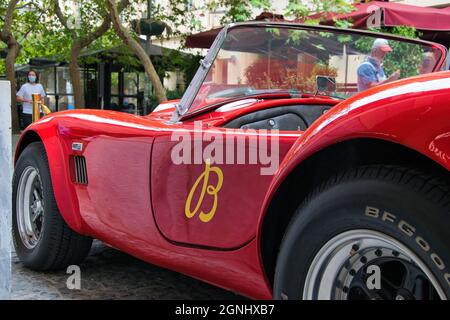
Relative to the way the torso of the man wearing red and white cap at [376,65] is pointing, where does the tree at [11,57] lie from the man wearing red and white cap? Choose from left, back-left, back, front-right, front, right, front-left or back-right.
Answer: back-left

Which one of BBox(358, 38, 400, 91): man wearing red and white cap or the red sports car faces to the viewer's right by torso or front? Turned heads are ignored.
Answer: the man wearing red and white cap

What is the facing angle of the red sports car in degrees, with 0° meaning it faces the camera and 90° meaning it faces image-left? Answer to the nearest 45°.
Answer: approximately 135°

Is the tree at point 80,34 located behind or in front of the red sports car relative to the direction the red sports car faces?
in front

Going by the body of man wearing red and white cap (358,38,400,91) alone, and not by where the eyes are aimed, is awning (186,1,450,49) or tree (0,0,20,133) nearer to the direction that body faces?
the awning

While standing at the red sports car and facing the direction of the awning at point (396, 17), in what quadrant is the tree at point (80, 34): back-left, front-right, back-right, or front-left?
front-left

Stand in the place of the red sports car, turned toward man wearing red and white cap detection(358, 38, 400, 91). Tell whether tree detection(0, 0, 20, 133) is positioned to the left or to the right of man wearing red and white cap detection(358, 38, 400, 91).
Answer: left

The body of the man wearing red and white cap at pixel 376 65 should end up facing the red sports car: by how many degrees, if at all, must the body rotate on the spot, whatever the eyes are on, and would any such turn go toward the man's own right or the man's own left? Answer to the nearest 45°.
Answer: approximately 90° to the man's own right

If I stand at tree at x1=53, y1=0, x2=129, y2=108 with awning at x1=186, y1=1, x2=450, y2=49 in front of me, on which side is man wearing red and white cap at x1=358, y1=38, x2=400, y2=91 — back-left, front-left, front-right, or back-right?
front-right

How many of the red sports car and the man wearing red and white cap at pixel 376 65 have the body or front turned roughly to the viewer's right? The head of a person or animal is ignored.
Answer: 1
